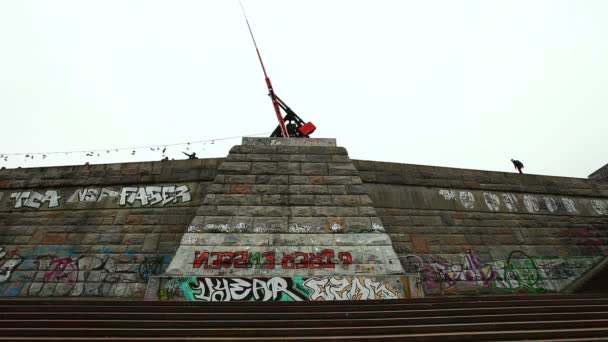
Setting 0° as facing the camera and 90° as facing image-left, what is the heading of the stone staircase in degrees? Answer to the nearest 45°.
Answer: approximately 0°

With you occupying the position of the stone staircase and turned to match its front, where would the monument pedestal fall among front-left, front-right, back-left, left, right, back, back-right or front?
back
